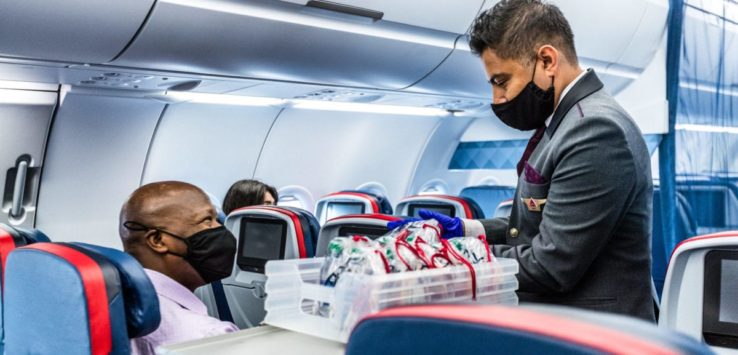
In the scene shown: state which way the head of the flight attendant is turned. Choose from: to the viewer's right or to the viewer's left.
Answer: to the viewer's left

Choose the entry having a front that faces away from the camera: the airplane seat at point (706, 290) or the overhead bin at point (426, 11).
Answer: the airplane seat

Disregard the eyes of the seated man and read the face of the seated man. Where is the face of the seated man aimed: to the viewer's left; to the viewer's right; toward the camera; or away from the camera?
to the viewer's right

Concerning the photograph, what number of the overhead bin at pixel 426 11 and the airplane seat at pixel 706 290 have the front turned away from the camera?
1

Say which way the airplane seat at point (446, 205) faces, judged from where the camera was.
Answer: facing away from the viewer and to the right of the viewer

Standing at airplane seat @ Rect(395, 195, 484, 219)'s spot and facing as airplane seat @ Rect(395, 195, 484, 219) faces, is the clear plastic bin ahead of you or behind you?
behind

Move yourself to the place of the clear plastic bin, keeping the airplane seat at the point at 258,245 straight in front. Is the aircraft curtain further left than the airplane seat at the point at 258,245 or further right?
right

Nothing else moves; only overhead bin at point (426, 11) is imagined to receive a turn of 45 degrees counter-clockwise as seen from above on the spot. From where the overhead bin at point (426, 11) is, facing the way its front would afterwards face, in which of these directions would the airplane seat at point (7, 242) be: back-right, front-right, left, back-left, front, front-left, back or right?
back-right

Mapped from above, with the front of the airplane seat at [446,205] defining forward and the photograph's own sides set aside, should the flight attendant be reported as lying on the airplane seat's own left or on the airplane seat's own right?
on the airplane seat's own right

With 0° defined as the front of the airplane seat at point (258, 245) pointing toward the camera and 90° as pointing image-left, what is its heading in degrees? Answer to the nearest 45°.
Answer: approximately 225°

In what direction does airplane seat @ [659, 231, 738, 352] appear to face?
away from the camera

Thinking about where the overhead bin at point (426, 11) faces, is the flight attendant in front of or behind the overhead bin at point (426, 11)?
in front

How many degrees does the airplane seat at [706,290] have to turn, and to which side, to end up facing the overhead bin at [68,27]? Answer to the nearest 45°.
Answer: approximately 90° to its left

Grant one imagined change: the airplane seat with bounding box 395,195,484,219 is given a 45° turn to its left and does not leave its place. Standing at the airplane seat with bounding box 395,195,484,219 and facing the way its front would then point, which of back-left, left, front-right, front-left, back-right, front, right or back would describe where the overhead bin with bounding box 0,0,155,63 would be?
back-left
